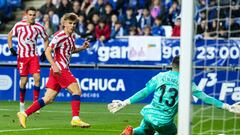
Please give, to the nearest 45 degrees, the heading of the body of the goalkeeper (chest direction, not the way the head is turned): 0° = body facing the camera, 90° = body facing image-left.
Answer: approximately 180°
